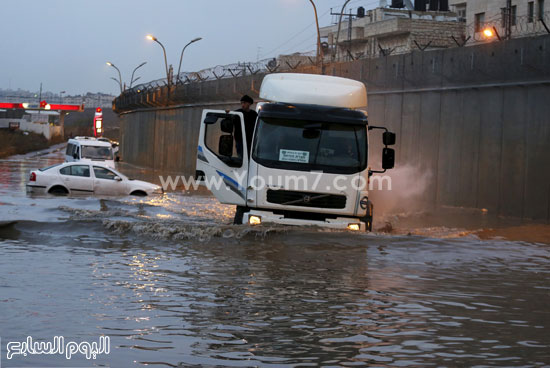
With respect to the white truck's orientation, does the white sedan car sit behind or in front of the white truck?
behind

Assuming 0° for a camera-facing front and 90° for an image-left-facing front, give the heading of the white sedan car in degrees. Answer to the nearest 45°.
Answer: approximately 270°

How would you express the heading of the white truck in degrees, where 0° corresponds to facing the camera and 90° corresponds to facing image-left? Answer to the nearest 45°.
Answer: approximately 0°

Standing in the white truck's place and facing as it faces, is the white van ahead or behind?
behind

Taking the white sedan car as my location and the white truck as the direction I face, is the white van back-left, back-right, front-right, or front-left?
back-left

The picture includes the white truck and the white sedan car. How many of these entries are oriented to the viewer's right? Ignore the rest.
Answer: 1

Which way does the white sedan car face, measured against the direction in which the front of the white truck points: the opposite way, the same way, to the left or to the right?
to the left

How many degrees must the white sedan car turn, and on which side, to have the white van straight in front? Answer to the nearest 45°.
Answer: approximately 90° to its left

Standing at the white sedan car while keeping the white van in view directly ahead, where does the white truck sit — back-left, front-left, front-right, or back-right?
back-right
